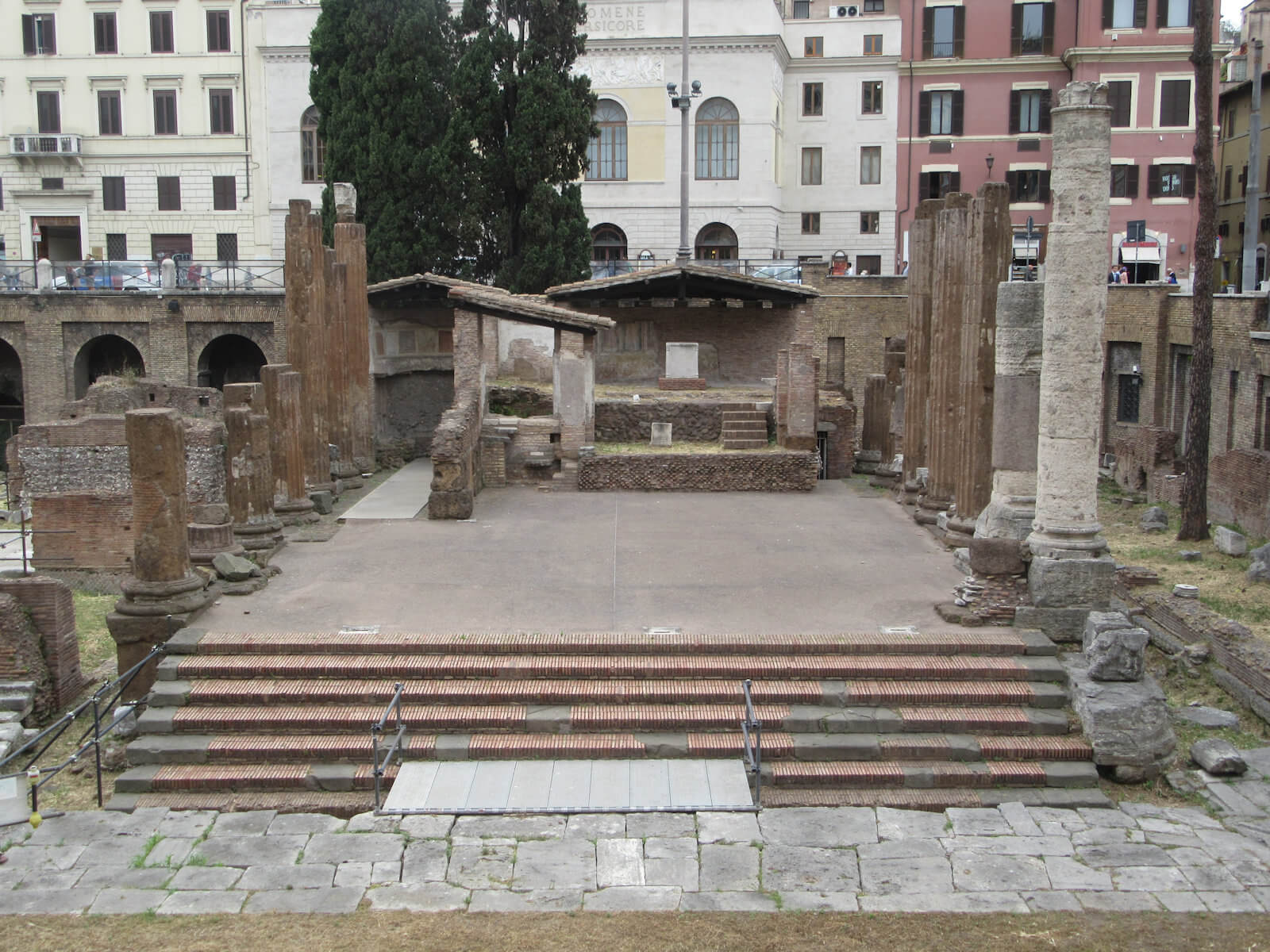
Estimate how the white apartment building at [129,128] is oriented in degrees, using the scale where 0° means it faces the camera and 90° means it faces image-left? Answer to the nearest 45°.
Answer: approximately 0°

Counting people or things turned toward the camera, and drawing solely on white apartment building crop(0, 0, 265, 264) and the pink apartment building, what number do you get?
2

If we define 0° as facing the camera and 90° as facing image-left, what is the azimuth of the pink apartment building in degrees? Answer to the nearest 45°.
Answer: approximately 0°

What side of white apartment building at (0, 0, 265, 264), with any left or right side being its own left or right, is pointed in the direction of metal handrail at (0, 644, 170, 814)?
front

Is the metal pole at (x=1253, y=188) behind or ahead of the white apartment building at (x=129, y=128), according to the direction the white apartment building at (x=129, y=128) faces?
ahead

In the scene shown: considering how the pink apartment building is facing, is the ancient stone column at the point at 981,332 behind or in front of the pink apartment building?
in front

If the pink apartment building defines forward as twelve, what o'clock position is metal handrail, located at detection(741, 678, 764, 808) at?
The metal handrail is roughly at 12 o'clock from the pink apartment building.

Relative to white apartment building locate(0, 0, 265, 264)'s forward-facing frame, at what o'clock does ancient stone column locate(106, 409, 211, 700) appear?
The ancient stone column is roughly at 12 o'clock from the white apartment building.

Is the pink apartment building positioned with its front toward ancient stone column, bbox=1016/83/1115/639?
yes

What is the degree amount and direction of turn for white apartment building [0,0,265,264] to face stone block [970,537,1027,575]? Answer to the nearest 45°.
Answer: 0° — it already faces it

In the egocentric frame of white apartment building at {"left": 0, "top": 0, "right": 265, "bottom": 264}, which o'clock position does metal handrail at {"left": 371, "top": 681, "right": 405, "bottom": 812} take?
The metal handrail is roughly at 12 o'clock from the white apartment building.

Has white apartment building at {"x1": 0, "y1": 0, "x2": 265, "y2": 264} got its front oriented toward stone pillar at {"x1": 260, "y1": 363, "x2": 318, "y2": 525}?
yes
